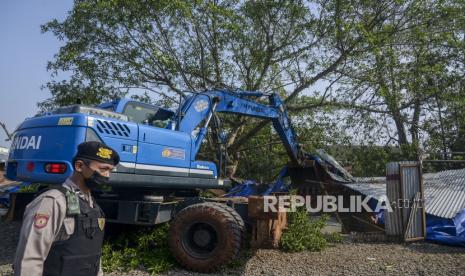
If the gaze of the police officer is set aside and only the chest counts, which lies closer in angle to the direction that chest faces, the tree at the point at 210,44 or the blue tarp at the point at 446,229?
the blue tarp

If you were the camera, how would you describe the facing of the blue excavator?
facing away from the viewer and to the right of the viewer

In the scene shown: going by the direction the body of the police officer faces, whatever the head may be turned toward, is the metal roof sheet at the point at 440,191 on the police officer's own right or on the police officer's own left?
on the police officer's own left

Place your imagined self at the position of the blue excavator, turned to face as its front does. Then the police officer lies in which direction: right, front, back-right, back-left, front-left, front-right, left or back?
back-right

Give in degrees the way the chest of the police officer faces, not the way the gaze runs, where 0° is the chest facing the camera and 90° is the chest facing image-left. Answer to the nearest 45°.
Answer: approximately 315°

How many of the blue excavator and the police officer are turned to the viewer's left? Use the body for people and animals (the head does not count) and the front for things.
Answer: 0

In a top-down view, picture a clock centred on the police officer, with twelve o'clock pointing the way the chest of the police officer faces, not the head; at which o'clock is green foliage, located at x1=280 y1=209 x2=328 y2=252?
The green foliage is roughly at 9 o'clock from the police officer.

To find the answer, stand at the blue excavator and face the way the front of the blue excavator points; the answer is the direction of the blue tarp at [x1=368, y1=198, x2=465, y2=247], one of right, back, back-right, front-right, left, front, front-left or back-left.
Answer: front-right
